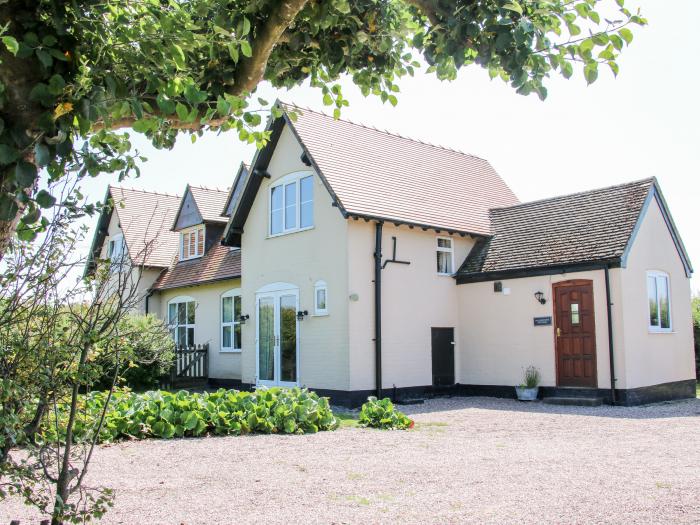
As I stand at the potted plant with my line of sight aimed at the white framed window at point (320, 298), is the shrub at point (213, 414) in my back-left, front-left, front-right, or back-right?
front-left

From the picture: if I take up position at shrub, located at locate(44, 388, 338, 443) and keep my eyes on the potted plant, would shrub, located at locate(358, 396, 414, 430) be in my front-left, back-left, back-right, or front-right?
front-right

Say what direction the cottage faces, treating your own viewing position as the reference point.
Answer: facing the viewer and to the left of the viewer

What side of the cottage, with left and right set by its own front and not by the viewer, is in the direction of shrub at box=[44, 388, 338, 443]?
front

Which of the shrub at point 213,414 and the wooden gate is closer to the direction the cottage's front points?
the shrub

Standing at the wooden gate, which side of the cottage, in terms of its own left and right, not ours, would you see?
right
